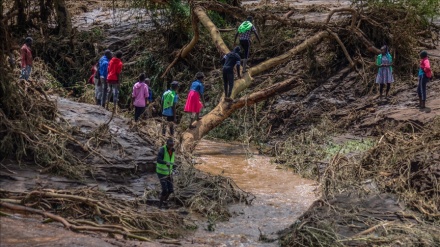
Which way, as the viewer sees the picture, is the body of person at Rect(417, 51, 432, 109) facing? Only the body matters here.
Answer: to the viewer's left

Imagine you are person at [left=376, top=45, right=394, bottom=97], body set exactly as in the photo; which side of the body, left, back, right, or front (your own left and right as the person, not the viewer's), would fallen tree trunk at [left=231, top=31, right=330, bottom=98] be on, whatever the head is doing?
right

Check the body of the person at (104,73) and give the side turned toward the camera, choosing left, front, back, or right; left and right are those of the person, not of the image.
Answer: back

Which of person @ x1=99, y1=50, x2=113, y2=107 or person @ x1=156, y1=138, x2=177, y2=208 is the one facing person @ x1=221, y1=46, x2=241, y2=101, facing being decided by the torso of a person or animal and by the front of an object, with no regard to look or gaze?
person @ x1=99, y1=50, x2=113, y2=107

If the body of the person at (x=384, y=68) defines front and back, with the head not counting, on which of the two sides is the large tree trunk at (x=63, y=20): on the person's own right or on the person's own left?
on the person's own right

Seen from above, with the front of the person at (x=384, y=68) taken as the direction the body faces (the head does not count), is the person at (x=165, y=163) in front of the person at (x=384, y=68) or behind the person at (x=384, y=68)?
in front

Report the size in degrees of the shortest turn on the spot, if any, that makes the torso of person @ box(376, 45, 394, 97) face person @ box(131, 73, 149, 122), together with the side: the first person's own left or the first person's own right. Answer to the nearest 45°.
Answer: approximately 45° to the first person's own right

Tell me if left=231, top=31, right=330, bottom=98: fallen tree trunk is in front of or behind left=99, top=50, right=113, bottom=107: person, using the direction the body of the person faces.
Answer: in front

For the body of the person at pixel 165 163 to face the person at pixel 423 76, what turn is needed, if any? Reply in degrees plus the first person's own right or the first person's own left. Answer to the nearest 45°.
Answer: approximately 90° to the first person's own left
